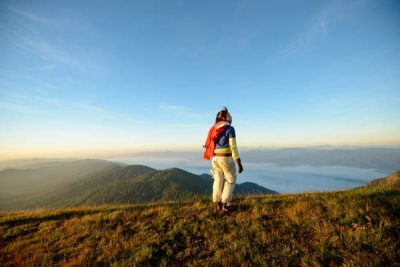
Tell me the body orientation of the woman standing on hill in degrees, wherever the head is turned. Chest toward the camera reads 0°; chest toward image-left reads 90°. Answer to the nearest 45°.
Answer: approximately 225°
